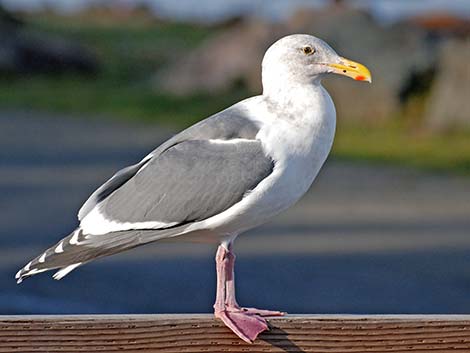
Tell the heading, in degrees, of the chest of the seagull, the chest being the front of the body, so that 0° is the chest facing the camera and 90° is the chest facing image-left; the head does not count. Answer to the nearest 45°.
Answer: approximately 270°
